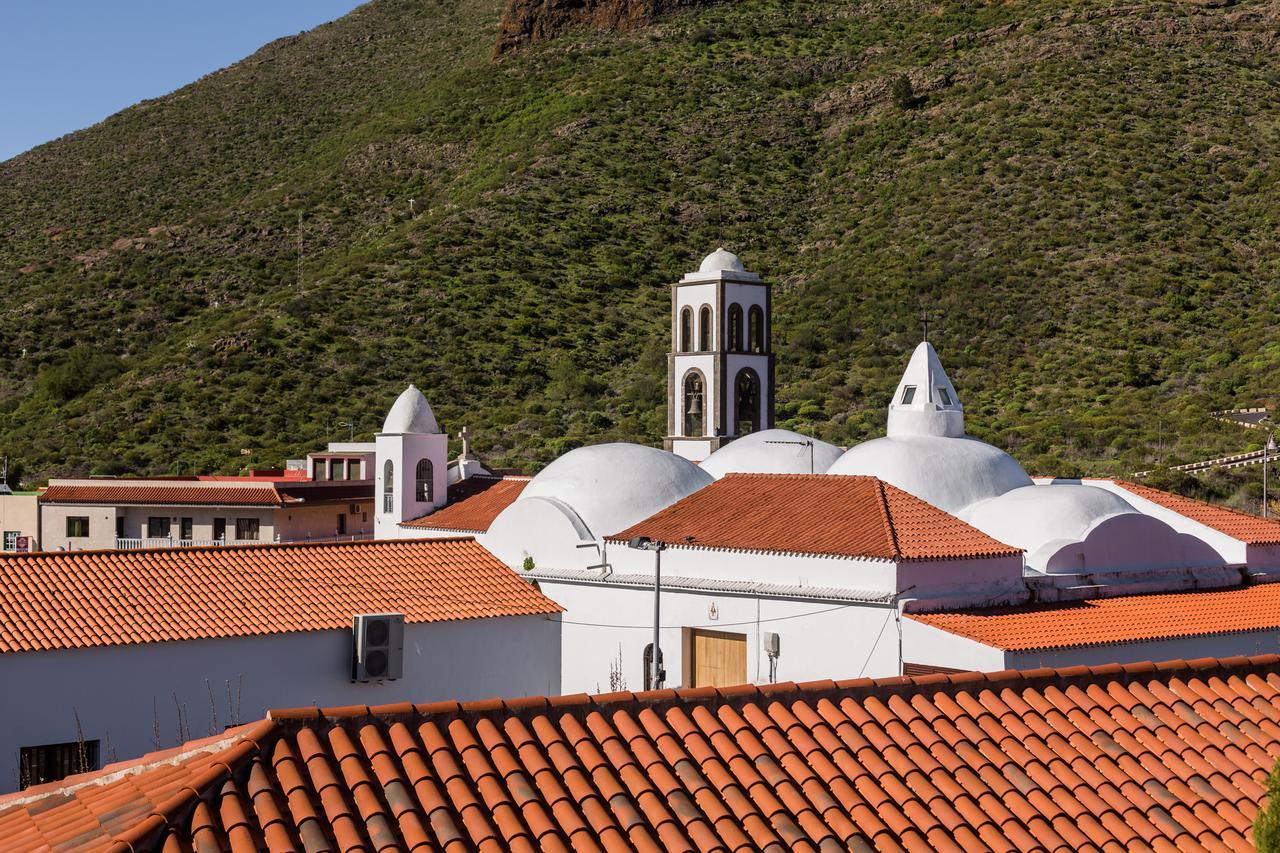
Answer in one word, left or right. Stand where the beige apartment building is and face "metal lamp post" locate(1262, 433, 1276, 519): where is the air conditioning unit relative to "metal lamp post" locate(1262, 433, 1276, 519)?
right

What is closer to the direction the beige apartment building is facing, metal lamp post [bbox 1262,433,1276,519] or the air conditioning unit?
the air conditioning unit

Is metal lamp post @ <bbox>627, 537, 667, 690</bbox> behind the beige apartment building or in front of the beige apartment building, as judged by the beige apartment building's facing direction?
in front

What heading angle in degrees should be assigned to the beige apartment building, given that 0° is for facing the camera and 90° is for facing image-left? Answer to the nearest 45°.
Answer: approximately 0°

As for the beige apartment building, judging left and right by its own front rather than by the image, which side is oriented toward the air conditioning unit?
front

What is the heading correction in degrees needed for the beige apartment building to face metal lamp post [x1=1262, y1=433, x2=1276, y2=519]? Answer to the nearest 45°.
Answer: approximately 45° to its left
